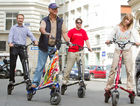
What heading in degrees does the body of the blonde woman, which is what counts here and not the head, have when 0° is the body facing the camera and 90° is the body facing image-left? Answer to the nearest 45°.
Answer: approximately 0°

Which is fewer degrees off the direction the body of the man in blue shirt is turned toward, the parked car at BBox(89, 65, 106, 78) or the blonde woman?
the blonde woman

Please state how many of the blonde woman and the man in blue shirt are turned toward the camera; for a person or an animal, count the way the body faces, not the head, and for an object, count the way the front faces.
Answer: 2

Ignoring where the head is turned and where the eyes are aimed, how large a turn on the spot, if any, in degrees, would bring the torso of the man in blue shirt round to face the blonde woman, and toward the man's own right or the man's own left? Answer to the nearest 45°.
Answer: approximately 45° to the man's own left

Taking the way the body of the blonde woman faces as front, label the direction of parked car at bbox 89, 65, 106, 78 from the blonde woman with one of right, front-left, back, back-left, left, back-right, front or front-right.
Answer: back

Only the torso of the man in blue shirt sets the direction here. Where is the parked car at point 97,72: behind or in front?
behind

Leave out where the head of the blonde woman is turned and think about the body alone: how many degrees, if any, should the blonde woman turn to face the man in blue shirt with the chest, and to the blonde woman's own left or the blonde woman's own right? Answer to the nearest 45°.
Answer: approximately 90° to the blonde woman's own right

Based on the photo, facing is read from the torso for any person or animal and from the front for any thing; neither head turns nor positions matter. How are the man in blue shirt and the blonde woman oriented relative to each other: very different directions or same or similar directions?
same or similar directions

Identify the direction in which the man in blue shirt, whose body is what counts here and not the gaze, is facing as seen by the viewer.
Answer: toward the camera
